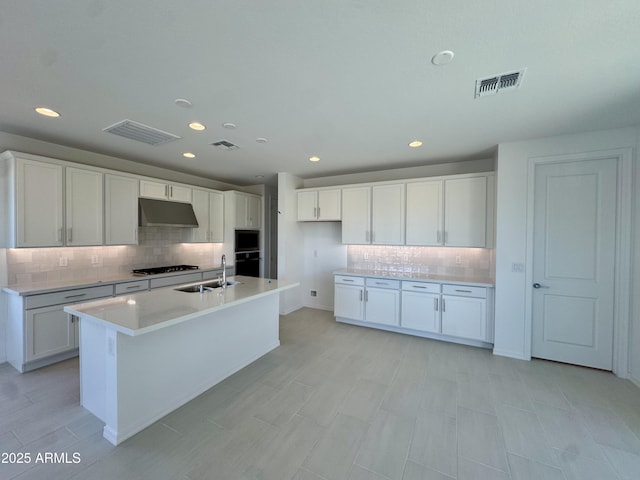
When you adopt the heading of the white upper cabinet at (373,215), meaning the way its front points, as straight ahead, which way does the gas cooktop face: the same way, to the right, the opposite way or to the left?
to the left

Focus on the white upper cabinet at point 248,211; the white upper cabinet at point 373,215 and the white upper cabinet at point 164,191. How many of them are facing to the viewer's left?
0

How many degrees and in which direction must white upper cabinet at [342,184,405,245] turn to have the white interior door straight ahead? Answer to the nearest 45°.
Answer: approximately 90° to its left

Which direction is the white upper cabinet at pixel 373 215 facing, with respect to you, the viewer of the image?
facing the viewer

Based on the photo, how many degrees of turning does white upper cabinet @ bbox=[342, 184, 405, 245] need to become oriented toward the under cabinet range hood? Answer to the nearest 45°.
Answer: approximately 90° to its right

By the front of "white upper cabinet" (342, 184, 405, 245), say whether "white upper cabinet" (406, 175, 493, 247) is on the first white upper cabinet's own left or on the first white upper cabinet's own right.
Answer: on the first white upper cabinet's own left

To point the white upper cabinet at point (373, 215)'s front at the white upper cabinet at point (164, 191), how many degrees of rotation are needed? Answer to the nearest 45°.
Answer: approximately 90° to its right

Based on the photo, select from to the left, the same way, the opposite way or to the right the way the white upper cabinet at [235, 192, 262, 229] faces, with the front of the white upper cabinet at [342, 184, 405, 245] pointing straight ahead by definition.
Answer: to the left

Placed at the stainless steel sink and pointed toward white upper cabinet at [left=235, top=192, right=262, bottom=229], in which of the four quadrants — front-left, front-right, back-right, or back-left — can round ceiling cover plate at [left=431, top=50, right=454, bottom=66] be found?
back-right

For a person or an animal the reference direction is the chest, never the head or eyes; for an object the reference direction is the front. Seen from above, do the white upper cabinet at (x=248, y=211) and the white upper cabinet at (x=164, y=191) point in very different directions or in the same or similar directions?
same or similar directions

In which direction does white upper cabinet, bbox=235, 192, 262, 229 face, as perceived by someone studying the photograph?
facing the viewer and to the right of the viewer

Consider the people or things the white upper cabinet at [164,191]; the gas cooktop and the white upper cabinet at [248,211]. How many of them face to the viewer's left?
0

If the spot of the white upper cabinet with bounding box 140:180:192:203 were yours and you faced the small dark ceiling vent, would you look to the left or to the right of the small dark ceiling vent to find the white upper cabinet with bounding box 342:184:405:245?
left

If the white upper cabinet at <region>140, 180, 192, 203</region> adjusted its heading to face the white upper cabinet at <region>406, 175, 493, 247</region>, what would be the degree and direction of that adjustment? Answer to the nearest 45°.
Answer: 0° — it already faces it

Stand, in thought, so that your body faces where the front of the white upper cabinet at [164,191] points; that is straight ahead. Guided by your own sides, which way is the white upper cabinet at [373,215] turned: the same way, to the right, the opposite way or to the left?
to the right

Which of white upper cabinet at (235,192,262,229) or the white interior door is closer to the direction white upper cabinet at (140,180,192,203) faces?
the white interior door

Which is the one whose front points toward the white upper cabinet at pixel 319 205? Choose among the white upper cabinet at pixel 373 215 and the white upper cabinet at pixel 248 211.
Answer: the white upper cabinet at pixel 248 211
